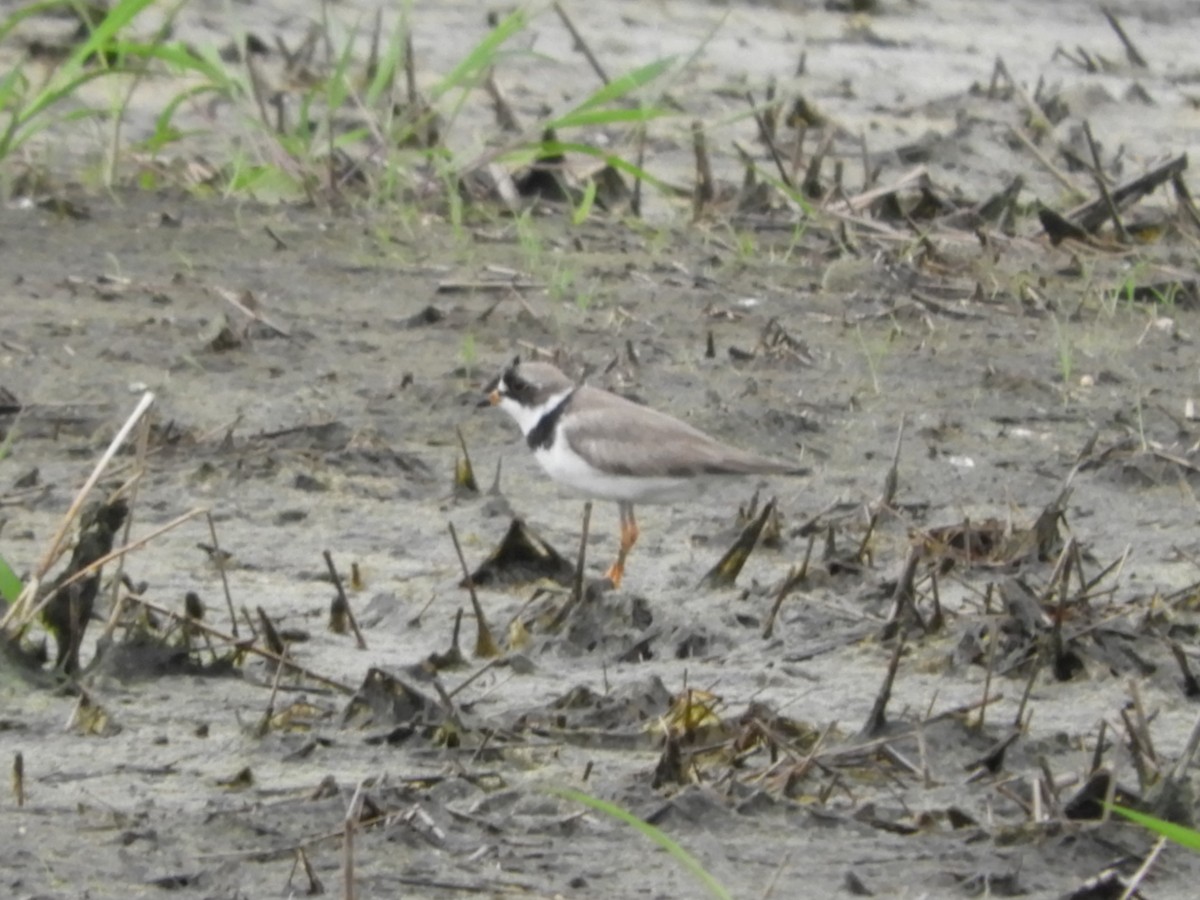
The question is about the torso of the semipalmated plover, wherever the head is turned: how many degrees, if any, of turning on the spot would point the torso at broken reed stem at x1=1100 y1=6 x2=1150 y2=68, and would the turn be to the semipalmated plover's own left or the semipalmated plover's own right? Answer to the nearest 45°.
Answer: approximately 90° to the semipalmated plover's own right

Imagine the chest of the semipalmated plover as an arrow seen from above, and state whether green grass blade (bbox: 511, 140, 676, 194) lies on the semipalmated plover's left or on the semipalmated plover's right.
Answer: on the semipalmated plover's right

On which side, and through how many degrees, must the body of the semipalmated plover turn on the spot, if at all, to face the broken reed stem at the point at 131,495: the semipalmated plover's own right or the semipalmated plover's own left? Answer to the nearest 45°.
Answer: approximately 45° to the semipalmated plover's own left

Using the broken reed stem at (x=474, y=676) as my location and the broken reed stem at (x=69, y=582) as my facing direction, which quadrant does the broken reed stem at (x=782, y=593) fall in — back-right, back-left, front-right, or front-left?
back-right

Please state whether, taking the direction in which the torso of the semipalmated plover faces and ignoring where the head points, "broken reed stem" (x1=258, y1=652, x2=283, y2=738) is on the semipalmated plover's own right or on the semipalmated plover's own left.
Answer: on the semipalmated plover's own left

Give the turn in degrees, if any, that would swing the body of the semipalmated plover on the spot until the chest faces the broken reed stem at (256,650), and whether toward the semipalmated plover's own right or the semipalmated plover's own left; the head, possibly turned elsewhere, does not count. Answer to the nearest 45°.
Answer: approximately 90° to the semipalmated plover's own left

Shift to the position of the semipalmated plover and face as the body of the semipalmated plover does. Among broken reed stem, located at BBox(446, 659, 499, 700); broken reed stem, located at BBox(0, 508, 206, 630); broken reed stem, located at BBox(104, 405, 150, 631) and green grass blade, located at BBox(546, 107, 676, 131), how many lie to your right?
1

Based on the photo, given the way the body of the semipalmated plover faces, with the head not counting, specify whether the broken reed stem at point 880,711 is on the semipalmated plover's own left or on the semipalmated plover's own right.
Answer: on the semipalmated plover's own left

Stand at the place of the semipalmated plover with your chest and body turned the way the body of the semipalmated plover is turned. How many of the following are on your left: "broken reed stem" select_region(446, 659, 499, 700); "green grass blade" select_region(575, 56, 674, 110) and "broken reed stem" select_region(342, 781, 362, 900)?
2

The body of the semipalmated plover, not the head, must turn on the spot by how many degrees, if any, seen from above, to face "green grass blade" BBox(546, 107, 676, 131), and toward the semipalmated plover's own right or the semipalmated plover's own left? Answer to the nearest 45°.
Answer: approximately 90° to the semipalmated plover's own right

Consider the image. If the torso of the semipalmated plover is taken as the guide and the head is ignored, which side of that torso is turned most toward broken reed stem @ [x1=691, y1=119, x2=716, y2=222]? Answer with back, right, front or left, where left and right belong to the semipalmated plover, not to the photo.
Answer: right

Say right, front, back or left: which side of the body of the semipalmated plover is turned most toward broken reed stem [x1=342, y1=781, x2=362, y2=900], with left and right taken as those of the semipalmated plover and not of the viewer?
left

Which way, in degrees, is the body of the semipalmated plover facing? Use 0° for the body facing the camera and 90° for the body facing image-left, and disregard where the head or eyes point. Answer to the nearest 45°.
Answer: approximately 90°

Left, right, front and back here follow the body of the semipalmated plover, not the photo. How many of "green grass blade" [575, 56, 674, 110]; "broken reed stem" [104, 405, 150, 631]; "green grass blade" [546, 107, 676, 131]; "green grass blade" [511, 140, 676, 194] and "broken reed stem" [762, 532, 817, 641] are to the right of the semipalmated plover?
3

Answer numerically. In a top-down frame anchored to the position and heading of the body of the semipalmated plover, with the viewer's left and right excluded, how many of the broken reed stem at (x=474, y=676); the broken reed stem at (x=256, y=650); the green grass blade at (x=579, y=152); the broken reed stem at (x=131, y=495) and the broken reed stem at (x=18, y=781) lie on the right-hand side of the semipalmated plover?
1

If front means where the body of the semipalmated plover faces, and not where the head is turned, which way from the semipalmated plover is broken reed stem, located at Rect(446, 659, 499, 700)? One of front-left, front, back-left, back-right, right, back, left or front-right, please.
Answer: left
